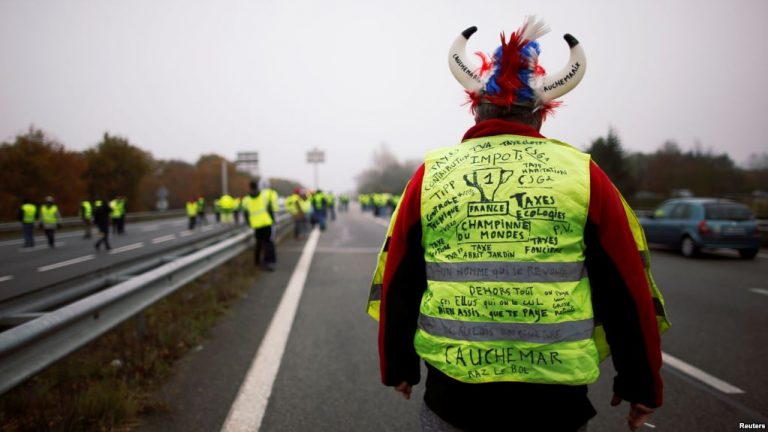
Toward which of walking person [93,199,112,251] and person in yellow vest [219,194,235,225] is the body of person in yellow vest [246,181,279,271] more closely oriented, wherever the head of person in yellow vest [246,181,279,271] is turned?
the person in yellow vest

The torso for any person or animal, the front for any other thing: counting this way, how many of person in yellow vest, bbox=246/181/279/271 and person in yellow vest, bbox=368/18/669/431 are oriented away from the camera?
2

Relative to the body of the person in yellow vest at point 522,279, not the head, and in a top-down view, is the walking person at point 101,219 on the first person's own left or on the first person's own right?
on the first person's own left

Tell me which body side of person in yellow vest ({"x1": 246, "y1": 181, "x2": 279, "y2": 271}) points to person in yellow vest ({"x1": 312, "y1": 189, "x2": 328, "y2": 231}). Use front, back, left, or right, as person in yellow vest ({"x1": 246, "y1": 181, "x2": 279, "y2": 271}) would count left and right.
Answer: front

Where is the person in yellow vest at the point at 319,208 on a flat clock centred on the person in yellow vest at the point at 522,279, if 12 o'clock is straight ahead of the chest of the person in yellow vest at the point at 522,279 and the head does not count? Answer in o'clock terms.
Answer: the person in yellow vest at the point at 319,208 is roughly at 11 o'clock from the person in yellow vest at the point at 522,279.

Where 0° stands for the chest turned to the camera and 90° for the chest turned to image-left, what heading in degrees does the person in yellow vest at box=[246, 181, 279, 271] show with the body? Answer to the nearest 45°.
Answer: approximately 180°

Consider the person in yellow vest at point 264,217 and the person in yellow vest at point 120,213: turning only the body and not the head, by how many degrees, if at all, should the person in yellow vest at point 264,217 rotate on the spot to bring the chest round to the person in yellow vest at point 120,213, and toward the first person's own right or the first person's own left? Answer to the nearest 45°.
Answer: approximately 45° to the first person's own left

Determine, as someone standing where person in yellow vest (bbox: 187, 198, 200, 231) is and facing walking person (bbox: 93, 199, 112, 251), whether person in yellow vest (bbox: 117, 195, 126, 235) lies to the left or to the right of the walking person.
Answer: right

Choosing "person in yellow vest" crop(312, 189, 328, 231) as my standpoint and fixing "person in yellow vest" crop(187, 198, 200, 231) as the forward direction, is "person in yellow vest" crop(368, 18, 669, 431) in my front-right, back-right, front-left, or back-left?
back-left

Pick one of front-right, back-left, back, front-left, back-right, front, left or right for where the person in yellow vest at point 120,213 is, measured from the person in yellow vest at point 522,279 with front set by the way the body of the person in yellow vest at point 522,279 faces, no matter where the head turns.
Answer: front-left

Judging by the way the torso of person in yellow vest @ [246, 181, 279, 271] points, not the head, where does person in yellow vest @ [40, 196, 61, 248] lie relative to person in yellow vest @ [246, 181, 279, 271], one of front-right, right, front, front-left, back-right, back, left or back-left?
front-left

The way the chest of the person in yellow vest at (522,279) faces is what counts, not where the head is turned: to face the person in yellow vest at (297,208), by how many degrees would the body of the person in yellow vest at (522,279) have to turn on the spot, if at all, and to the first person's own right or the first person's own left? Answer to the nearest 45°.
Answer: approximately 45° to the first person's own left

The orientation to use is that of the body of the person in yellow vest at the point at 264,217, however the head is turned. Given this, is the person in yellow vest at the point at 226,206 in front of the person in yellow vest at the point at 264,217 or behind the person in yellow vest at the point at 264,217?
in front

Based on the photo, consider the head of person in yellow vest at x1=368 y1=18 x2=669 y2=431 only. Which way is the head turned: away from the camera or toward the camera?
away from the camera

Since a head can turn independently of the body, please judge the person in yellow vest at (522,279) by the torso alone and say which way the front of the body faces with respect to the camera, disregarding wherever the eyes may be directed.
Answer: away from the camera
